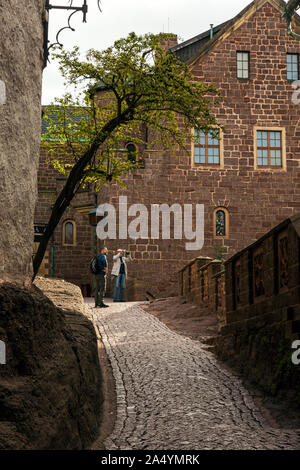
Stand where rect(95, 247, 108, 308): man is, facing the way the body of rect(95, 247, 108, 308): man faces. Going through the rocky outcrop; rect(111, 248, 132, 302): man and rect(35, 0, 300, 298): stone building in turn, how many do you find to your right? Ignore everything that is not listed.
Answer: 1

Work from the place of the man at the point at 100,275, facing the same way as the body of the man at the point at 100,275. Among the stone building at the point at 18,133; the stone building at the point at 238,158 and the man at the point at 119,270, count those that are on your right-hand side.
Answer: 1

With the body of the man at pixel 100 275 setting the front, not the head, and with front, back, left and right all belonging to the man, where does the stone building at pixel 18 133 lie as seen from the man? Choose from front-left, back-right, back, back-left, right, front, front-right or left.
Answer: right

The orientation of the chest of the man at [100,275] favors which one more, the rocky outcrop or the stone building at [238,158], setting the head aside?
the stone building

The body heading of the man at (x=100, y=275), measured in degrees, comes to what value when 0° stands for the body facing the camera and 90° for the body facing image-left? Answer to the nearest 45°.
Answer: approximately 270°

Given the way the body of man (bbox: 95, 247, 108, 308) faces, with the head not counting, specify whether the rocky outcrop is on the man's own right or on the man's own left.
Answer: on the man's own right

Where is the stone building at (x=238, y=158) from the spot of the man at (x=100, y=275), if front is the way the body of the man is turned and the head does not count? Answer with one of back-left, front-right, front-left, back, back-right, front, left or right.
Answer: front-left
